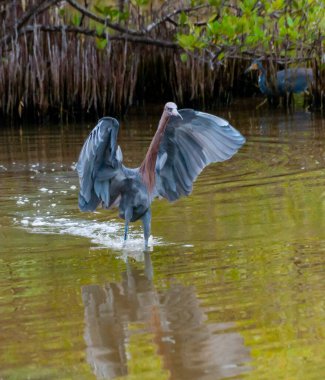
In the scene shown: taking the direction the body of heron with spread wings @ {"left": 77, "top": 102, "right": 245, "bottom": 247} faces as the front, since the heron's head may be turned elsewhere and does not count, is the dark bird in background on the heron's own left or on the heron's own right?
on the heron's own left

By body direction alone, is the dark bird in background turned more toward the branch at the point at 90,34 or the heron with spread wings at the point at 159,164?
the branch

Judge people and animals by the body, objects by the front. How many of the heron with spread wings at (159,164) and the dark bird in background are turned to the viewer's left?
1

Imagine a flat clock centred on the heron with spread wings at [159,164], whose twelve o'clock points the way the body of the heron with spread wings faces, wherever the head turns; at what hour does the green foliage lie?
The green foliage is roughly at 8 o'clock from the heron with spread wings.

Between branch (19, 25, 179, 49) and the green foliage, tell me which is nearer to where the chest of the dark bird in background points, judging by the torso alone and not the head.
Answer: the branch

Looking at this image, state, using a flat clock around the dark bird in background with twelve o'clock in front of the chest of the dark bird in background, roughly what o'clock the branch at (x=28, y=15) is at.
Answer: The branch is roughly at 11 o'clock from the dark bird in background.

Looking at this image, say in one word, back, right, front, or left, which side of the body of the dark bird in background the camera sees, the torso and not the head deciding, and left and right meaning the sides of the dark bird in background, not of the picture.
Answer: left

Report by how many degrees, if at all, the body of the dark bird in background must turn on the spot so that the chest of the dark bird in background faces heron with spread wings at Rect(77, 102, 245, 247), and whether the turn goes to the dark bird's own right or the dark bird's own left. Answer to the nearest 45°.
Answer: approximately 90° to the dark bird's own left

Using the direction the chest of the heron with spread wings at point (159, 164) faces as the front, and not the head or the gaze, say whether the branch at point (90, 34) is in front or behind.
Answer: behind

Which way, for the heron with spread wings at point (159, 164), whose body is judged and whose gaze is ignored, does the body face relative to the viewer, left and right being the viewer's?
facing the viewer and to the right of the viewer
